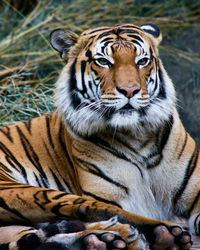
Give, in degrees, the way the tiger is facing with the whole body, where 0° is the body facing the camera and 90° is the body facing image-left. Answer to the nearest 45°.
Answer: approximately 315°
